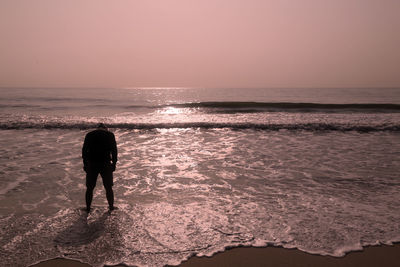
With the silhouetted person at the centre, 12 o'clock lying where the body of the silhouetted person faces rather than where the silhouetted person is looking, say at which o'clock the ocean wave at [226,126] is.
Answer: The ocean wave is roughly at 1 o'clock from the silhouetted person.

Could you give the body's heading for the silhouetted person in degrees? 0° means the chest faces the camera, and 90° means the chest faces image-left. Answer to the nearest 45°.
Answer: approximately 180°
